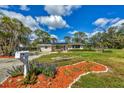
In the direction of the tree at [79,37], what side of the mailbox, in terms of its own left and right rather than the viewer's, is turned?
back

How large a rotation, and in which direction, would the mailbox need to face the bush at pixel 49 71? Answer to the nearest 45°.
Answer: approximately 135° to its left

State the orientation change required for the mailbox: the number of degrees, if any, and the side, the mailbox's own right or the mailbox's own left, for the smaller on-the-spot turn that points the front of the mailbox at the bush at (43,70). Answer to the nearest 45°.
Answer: approximately 135° to the mailbox's own left

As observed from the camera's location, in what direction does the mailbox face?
facing the viewer and to the left of the viewer

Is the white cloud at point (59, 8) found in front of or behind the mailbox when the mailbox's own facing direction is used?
behind

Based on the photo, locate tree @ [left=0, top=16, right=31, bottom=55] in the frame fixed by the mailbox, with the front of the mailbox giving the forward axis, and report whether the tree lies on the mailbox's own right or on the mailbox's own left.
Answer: on the mailbox's own right

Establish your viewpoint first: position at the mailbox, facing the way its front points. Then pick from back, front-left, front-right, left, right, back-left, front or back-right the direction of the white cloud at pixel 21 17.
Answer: back-right

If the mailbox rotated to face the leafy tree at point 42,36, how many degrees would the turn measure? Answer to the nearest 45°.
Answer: approximately 135° to its right
